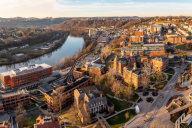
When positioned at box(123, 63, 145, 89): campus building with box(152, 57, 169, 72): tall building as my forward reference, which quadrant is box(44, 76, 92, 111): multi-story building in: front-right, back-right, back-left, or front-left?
back-left

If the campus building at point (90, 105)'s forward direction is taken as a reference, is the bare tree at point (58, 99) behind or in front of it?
behind

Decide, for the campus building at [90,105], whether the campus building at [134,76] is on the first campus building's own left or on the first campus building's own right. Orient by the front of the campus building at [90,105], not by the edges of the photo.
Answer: on the first campus building's own left

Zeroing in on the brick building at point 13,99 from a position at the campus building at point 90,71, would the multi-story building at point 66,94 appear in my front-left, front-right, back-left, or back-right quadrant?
front-left

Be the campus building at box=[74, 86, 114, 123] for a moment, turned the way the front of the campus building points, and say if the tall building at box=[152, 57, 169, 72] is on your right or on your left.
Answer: on your left

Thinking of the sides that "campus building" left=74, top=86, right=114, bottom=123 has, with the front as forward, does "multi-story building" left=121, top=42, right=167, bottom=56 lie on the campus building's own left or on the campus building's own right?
on the campus building's own left

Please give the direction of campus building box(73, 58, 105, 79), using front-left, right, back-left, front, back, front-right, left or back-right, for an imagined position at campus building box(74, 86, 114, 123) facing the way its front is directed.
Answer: back-left

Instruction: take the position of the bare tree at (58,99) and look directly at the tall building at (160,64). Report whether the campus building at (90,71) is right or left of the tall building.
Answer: left

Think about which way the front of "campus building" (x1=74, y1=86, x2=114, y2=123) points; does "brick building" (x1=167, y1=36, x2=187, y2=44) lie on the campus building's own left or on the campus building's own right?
on the campus building's own left

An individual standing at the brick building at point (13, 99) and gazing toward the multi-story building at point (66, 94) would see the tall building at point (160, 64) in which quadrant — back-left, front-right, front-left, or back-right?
front-left

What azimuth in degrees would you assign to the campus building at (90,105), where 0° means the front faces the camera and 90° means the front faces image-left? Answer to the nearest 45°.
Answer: approximately 315°
